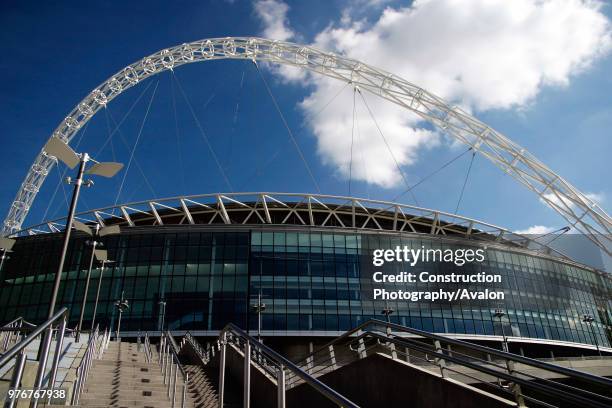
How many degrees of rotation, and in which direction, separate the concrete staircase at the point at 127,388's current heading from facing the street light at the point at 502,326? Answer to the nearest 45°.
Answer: approximately 135° to its left

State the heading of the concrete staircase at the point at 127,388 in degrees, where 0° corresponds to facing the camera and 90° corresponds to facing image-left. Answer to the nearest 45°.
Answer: approximately 0°
